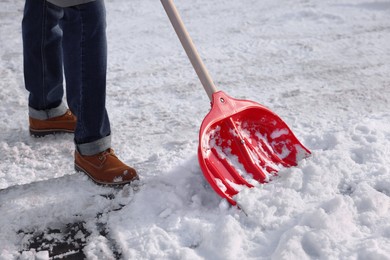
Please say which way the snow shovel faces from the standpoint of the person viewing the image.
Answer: facing the viewer and to the right of the viewer
